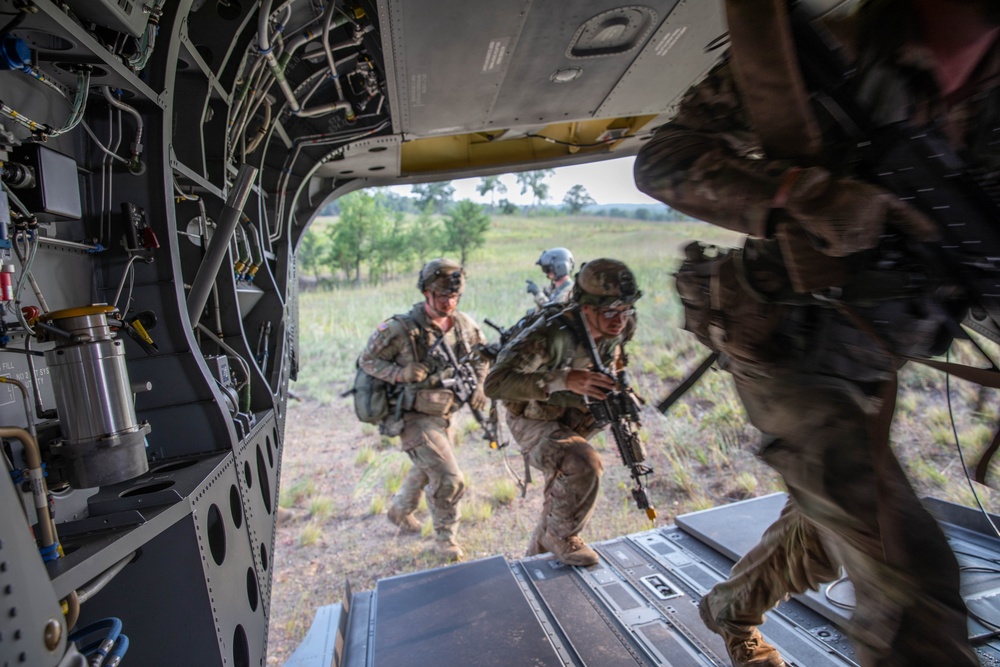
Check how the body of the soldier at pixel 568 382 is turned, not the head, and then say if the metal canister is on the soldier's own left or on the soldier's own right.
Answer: on the soldier's own right

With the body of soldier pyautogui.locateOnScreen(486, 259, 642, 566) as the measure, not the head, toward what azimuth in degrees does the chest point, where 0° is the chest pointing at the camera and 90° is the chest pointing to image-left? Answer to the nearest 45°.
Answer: approximately 315°

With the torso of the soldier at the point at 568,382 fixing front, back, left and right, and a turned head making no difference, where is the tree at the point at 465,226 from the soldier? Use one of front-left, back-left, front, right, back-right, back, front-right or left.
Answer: back-left

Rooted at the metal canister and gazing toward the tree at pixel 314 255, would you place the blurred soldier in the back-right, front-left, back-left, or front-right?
back-right

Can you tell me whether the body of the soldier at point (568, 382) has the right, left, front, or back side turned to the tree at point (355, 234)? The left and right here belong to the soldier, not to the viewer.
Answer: back

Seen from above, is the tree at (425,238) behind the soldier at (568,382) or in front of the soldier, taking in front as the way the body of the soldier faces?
behind

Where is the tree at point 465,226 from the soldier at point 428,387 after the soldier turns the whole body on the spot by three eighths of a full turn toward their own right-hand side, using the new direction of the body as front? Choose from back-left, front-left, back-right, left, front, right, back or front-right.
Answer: right

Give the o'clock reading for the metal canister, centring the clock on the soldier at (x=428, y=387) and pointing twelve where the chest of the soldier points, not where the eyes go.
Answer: The metal canister is roughly at 2 o'clock from the soldier.

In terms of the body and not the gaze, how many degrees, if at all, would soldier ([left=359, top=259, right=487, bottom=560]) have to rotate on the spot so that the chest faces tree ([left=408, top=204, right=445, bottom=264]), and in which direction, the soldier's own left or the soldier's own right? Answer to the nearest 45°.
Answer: approximately 135° to the soldier's own left

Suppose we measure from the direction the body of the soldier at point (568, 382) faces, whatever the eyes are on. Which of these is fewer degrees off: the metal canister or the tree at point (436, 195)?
the metal canister

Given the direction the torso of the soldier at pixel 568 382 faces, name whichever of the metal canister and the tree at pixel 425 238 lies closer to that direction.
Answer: the metal canister

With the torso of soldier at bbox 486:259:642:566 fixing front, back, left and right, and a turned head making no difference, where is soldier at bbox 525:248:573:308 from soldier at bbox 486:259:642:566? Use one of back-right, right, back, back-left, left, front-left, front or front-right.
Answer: back-left

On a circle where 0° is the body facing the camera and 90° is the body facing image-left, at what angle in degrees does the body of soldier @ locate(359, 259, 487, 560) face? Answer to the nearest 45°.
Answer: approximately 315°

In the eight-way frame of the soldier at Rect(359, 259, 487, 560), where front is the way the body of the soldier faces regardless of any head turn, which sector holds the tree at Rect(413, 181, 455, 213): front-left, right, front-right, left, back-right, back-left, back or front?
back-left

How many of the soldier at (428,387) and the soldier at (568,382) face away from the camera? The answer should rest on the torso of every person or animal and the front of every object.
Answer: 0

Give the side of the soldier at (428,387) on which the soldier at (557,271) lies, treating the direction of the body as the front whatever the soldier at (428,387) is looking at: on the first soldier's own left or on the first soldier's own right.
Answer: on the first soldier's own left
